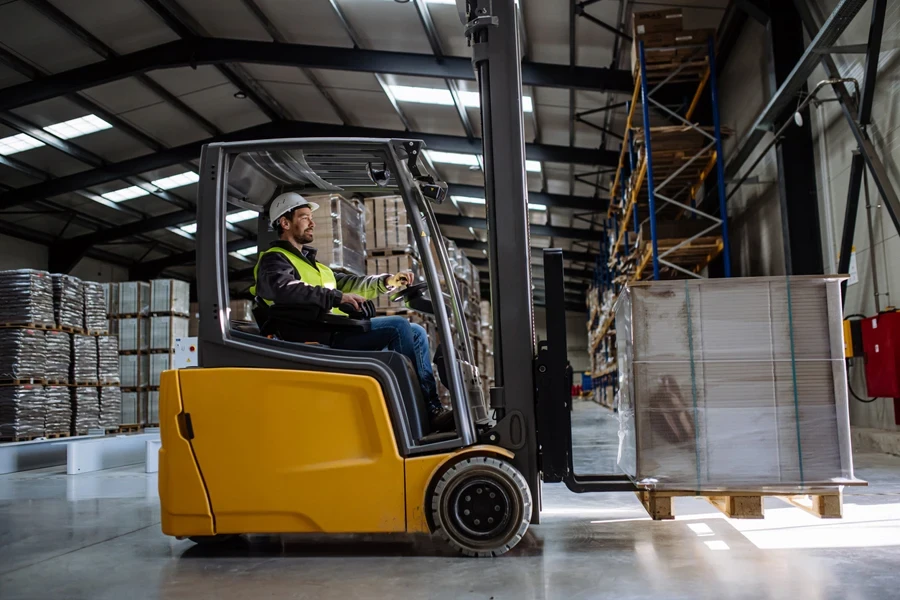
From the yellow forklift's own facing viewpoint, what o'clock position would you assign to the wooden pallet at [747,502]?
The wooden pallet is roughly at 12 o'clock from the yellow forklift.

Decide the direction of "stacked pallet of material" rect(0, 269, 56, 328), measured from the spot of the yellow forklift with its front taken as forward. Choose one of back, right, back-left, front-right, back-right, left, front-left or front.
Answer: back-left

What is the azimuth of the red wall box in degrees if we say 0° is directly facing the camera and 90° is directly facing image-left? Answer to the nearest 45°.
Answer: approximately 45°

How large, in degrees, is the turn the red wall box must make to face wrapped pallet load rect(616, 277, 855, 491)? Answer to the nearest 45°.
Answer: approximately 45° to its left

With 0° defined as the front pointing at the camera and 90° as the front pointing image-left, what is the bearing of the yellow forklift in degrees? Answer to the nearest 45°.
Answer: approximately 270°

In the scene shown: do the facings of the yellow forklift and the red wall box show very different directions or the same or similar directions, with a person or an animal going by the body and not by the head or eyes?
very different directions

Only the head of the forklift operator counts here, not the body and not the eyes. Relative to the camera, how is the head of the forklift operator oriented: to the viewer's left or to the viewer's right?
to the viewer's right

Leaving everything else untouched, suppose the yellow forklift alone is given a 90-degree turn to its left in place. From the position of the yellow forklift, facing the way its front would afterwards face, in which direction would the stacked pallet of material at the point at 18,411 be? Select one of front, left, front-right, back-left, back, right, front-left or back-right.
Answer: front-left

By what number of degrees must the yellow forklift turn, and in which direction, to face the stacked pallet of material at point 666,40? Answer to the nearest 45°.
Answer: approximately 45° to its left

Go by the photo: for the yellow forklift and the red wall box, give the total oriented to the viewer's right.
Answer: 1

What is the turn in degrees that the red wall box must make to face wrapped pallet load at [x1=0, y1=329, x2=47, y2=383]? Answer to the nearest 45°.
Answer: approximately 45° to its right
